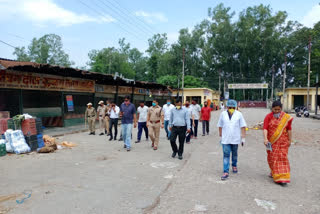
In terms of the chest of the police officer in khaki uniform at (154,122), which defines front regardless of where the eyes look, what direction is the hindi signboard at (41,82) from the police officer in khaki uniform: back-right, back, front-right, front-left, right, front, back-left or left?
back-right

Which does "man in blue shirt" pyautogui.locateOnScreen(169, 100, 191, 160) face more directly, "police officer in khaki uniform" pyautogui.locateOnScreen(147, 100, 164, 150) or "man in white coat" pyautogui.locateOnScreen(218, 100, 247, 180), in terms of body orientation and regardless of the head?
the man in white coat

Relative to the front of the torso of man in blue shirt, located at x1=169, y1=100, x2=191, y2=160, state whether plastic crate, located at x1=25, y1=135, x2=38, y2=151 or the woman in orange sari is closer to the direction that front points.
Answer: the woman in orange sari

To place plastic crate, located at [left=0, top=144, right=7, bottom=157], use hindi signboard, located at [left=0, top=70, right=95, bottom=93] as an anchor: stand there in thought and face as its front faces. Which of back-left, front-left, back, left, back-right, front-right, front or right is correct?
front-right

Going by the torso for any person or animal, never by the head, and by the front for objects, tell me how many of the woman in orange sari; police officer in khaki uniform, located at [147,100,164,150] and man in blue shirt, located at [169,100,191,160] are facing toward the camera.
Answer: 3

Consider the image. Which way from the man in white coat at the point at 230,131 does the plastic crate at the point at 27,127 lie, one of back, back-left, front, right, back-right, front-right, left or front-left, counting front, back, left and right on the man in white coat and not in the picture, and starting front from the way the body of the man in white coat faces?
right

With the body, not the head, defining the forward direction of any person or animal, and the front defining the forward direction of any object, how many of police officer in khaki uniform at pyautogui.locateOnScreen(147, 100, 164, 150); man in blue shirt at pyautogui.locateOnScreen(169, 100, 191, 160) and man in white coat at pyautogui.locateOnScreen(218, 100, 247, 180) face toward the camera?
3

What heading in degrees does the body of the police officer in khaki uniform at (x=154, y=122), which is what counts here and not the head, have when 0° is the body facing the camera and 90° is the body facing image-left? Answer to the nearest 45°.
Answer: approximately 0°

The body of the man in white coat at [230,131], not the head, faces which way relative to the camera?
toward the camera

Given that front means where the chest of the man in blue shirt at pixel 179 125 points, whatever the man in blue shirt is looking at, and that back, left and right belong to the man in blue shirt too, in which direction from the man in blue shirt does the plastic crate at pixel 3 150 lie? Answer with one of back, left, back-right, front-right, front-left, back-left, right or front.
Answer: right

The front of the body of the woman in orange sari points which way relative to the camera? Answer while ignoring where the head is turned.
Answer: toward the camera

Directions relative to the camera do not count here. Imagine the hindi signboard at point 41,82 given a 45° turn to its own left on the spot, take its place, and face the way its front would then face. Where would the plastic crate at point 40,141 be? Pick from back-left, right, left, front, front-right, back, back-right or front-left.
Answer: right

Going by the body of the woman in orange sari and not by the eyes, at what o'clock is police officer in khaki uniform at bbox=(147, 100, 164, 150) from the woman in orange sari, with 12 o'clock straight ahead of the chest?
The police officer in khaki uniform is roughly at 4 o'clock from the woman in orange sari.

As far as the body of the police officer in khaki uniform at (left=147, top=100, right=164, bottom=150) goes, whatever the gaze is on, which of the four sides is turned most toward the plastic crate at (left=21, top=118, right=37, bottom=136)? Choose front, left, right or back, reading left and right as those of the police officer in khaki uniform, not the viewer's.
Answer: right

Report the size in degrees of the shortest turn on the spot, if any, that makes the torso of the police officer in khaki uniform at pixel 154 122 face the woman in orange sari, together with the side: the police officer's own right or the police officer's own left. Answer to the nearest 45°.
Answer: approximately 45° to the police officer's own left

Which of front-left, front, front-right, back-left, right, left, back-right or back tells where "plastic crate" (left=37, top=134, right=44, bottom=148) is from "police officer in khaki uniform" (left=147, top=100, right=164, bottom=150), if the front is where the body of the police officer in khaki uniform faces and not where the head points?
right
